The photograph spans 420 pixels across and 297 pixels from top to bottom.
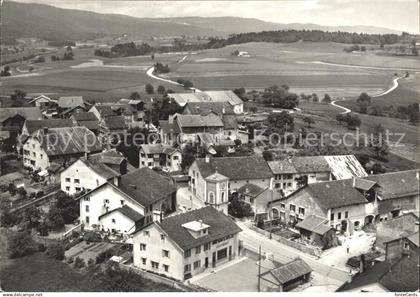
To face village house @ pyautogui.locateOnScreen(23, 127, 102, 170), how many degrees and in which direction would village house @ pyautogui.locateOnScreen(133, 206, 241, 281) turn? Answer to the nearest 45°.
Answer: approximately 180°

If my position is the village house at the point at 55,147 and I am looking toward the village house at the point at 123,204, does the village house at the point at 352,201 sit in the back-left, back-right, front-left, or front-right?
front-left

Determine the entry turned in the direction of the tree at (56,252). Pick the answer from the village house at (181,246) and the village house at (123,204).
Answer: the village house at (123,204)

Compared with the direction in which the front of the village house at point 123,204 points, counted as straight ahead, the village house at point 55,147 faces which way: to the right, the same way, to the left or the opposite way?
the same way

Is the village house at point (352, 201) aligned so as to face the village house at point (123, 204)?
no

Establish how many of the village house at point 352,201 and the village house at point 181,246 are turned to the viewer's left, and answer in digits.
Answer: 0

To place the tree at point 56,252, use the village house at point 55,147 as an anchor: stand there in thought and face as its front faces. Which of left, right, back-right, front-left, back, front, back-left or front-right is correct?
front-left

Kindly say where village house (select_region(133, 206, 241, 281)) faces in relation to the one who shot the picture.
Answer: facing the viewer and to the right of the viewer

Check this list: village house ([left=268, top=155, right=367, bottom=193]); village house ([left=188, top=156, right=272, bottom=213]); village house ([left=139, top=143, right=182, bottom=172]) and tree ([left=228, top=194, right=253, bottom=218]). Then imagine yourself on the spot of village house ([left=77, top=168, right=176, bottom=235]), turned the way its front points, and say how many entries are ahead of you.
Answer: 0

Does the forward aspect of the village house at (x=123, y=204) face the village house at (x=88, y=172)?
no

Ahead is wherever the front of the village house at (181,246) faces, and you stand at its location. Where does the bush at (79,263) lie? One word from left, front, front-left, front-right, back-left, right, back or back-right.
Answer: back-right

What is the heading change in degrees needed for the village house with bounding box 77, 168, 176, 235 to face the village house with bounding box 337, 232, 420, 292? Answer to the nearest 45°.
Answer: approximately 90° to its left

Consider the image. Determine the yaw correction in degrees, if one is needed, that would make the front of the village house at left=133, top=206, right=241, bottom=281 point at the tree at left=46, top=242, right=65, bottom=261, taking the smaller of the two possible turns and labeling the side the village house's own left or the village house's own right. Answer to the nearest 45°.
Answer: approximately 135° to the village house's own right

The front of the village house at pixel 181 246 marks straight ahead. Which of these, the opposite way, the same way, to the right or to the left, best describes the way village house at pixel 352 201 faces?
the same way

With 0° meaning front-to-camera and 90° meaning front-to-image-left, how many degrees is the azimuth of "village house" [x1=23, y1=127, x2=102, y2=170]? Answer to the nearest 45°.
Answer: approximately 45°

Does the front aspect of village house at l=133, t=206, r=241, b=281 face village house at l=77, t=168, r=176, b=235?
no

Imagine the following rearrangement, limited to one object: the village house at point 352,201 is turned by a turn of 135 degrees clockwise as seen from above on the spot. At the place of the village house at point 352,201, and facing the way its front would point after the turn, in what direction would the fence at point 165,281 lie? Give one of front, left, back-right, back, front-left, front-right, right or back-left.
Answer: front-left

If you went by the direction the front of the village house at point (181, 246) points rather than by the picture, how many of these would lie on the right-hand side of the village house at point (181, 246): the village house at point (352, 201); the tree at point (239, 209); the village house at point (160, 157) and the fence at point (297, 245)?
0

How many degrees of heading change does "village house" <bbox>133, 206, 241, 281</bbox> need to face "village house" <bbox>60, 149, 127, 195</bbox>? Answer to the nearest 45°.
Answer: approximately 180°
